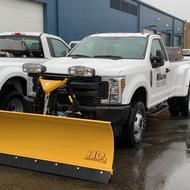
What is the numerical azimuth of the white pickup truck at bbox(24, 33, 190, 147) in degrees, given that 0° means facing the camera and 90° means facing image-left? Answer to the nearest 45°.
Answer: approximately 45°

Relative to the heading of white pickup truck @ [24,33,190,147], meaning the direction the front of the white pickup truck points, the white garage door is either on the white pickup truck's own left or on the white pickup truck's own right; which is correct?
on the white pickup truck's own right

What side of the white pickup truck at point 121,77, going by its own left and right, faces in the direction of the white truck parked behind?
right
